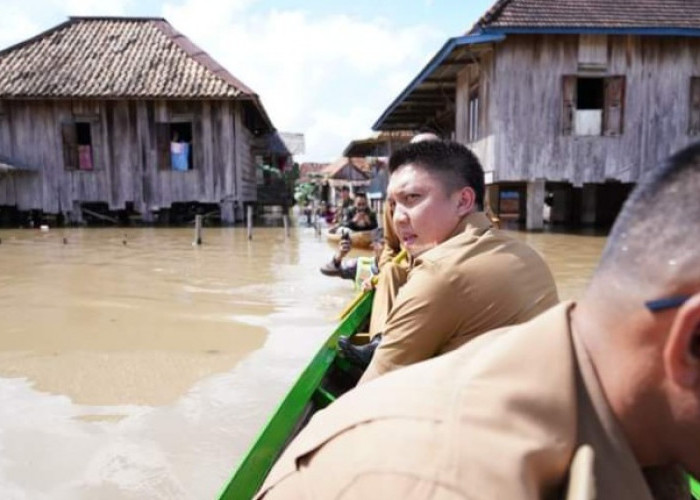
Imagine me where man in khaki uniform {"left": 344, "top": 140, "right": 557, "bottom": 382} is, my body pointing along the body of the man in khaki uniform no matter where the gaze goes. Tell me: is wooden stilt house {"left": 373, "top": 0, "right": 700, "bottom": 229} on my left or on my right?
on my right
